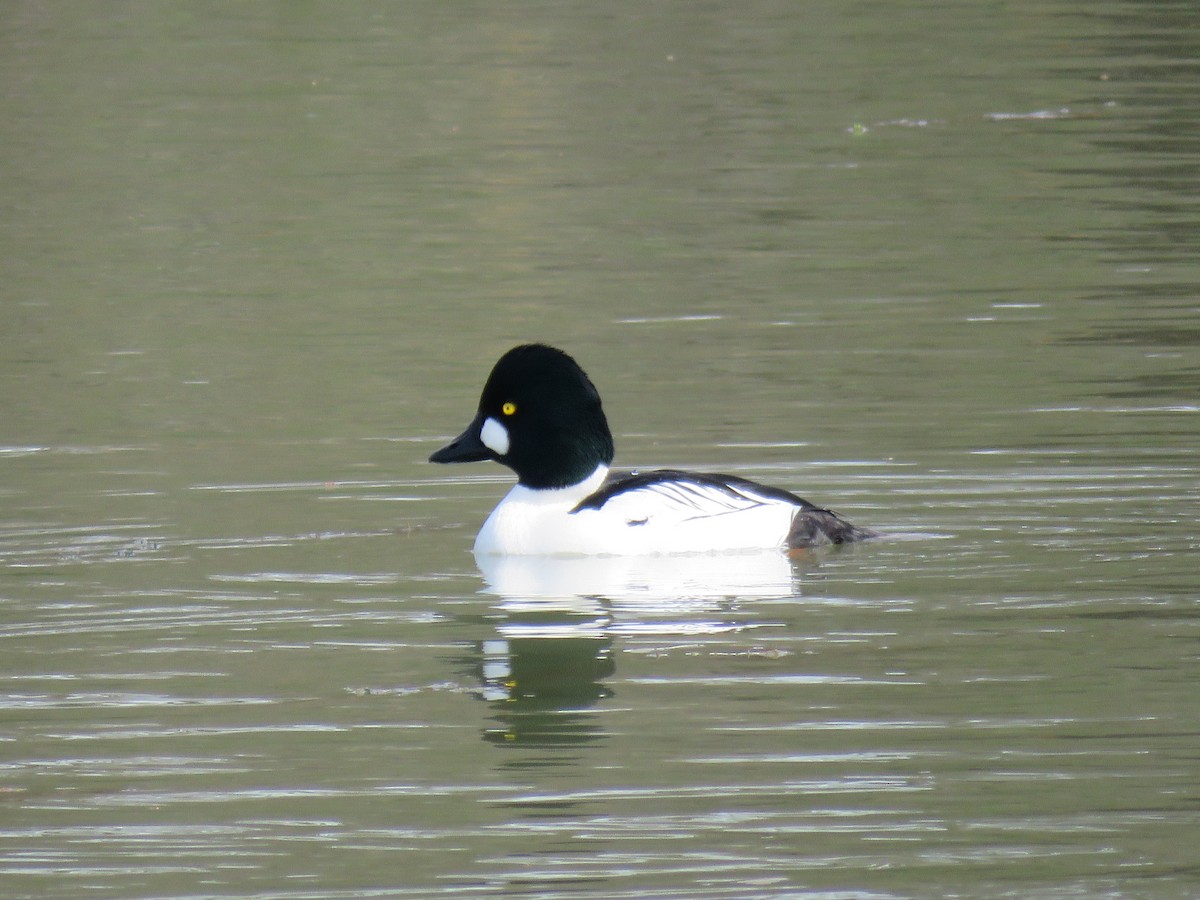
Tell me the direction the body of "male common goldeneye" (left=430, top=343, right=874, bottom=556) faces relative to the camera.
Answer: to the viewer's left
